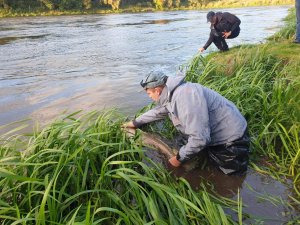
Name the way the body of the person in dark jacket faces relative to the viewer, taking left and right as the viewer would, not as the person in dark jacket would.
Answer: facing the viewer and to the left of the viewer

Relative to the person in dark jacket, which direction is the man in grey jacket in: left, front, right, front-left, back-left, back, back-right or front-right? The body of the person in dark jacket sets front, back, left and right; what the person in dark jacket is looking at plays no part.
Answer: front-left

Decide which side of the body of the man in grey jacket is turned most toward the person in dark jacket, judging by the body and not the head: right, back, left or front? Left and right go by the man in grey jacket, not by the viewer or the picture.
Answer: right

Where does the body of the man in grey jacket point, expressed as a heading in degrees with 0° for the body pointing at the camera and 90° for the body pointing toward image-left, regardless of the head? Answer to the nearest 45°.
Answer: approximately 90°

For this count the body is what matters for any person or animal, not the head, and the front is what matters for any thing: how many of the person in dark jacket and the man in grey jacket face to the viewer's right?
0

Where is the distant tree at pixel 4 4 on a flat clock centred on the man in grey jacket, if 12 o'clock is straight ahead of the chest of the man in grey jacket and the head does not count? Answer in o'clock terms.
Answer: The distant tree is roughly at 2 o'clock from the man in grey jacket.
